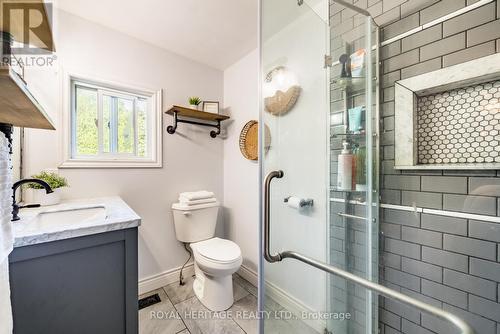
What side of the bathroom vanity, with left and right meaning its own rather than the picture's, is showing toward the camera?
right

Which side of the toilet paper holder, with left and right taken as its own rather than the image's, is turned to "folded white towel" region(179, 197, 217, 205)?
right

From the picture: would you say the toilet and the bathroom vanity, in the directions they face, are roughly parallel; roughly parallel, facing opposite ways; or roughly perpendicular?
roughly perpendicular

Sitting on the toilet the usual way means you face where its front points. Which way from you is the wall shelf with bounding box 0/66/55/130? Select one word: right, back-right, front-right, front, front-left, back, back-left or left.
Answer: right

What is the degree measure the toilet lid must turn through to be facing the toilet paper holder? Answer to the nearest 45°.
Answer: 0° — it already faces it

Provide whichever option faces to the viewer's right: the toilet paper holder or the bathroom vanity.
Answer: the bathroom vanity

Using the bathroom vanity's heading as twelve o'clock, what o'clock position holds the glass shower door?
The glass shower door is roughly at 1 o'clock from the bathroom vanity.

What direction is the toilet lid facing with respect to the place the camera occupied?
facing the viewer and to the right of the viewer

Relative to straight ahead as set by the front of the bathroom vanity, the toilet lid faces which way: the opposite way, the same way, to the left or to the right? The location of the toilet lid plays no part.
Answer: to the right

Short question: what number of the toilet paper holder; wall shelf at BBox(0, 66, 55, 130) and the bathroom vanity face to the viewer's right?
2

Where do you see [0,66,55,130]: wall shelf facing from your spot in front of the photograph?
facing to the right of the viewer

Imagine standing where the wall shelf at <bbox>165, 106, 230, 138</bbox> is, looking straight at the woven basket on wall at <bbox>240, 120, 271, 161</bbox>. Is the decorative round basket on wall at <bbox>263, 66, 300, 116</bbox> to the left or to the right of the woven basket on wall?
right
